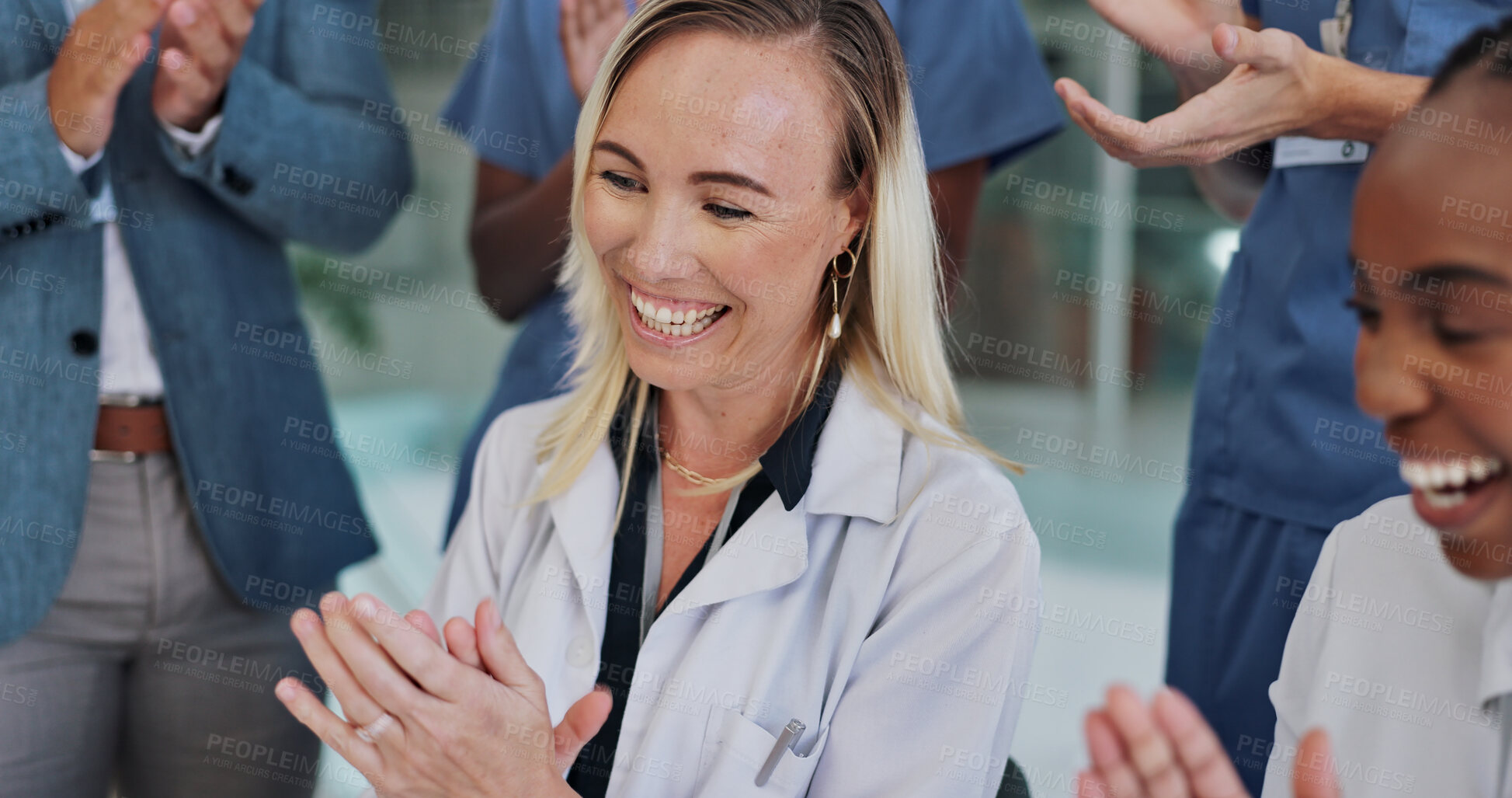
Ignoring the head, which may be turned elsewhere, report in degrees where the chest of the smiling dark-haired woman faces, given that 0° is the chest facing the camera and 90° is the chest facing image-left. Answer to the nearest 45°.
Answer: approximately 45°

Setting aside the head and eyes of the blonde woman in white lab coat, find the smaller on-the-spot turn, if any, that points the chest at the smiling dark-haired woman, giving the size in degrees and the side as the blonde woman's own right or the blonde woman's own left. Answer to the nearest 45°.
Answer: approximately 90° to the blonde woman's own left

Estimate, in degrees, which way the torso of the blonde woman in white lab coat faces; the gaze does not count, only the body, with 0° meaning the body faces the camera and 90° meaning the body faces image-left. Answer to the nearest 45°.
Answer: approximately 45°

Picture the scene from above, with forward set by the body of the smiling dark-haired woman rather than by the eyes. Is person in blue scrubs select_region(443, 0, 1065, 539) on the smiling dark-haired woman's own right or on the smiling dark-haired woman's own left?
on the smiling dark-haired woman's own right

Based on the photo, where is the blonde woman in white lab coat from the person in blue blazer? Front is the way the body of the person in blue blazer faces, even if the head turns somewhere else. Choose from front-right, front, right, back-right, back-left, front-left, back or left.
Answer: front-left

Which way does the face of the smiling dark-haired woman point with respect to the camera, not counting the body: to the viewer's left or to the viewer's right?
to the viewer's left

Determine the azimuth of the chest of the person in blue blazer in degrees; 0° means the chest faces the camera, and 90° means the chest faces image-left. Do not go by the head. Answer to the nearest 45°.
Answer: approximately 0°

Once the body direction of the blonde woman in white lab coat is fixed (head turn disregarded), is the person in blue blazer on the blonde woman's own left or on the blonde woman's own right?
on the blonde woman's own right

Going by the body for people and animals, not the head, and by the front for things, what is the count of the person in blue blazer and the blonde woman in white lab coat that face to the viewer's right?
0
